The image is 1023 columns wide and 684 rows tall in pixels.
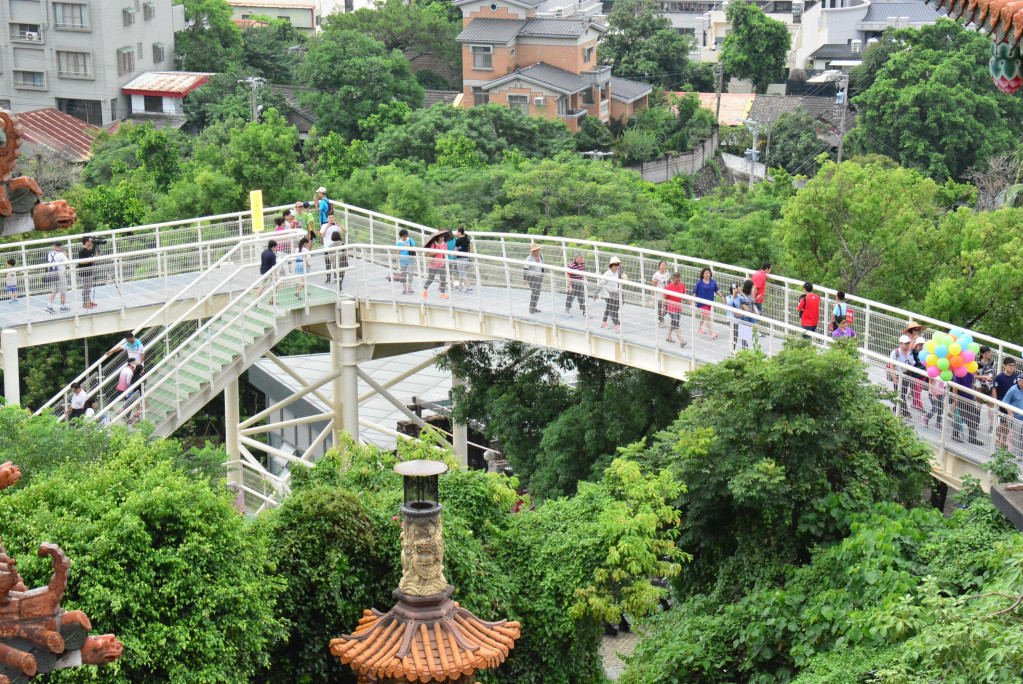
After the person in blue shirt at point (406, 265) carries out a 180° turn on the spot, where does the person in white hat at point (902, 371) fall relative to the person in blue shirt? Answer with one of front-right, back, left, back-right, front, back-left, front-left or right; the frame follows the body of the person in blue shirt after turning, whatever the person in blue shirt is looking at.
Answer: back-right

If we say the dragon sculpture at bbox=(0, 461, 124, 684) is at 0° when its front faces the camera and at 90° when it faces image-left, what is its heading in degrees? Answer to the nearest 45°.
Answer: approximately 270°

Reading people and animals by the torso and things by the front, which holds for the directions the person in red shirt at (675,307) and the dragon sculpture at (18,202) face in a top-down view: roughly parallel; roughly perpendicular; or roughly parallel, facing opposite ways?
roughly perpendicular

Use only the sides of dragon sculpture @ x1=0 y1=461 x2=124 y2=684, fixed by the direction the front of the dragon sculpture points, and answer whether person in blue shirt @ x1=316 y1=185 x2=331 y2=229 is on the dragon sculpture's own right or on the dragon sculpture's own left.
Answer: on the dragon sculpture's own left

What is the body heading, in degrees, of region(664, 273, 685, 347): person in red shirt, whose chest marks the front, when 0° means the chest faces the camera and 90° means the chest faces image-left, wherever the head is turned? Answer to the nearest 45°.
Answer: approximately 315°

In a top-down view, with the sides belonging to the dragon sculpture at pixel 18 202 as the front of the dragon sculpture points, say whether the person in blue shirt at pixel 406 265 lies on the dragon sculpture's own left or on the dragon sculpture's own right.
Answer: on the dragon sculpture's own left

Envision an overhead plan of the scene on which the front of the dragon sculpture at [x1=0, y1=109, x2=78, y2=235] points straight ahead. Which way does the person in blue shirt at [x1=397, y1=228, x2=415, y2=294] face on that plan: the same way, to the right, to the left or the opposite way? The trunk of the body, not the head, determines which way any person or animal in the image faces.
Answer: to the right

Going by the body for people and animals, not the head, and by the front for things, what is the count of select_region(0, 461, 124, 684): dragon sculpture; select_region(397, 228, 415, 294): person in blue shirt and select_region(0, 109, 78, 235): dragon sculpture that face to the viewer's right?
2

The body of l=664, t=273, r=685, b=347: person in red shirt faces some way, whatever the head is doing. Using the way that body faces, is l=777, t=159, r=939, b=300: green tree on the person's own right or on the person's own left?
on the person's own left

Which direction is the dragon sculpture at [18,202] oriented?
to the viewer's right

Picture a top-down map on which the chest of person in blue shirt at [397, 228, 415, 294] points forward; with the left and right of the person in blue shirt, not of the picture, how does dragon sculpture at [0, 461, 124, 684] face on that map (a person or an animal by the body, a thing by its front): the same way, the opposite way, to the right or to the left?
to the left
